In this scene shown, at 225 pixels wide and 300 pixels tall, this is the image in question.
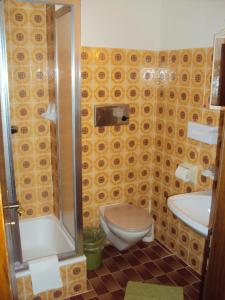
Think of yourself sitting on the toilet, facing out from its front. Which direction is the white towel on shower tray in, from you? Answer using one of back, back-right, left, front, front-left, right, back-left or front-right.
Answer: right

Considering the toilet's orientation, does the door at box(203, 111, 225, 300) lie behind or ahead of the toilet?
ahead

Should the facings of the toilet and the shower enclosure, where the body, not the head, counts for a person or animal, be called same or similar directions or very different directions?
same or similar directions

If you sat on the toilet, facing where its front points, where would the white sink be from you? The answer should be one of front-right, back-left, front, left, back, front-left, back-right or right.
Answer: front

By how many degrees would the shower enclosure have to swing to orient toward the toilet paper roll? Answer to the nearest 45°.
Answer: approximately 90° to its left

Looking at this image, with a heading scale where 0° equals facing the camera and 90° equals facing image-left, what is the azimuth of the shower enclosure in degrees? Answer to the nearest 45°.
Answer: approximately 0°

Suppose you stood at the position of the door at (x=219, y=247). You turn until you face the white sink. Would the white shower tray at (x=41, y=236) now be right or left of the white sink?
left

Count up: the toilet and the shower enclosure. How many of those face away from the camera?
0

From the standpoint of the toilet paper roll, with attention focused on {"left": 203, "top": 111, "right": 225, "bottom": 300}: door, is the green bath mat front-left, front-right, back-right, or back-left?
front-right

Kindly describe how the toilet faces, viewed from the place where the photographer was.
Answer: facing the viewer and to the right of the viewer

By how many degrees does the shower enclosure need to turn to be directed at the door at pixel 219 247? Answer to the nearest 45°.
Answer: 0° — it already faces it

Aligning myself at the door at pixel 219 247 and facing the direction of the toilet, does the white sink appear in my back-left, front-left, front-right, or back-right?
front-right

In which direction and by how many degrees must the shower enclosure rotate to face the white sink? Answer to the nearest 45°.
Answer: approximately 45° to its left
